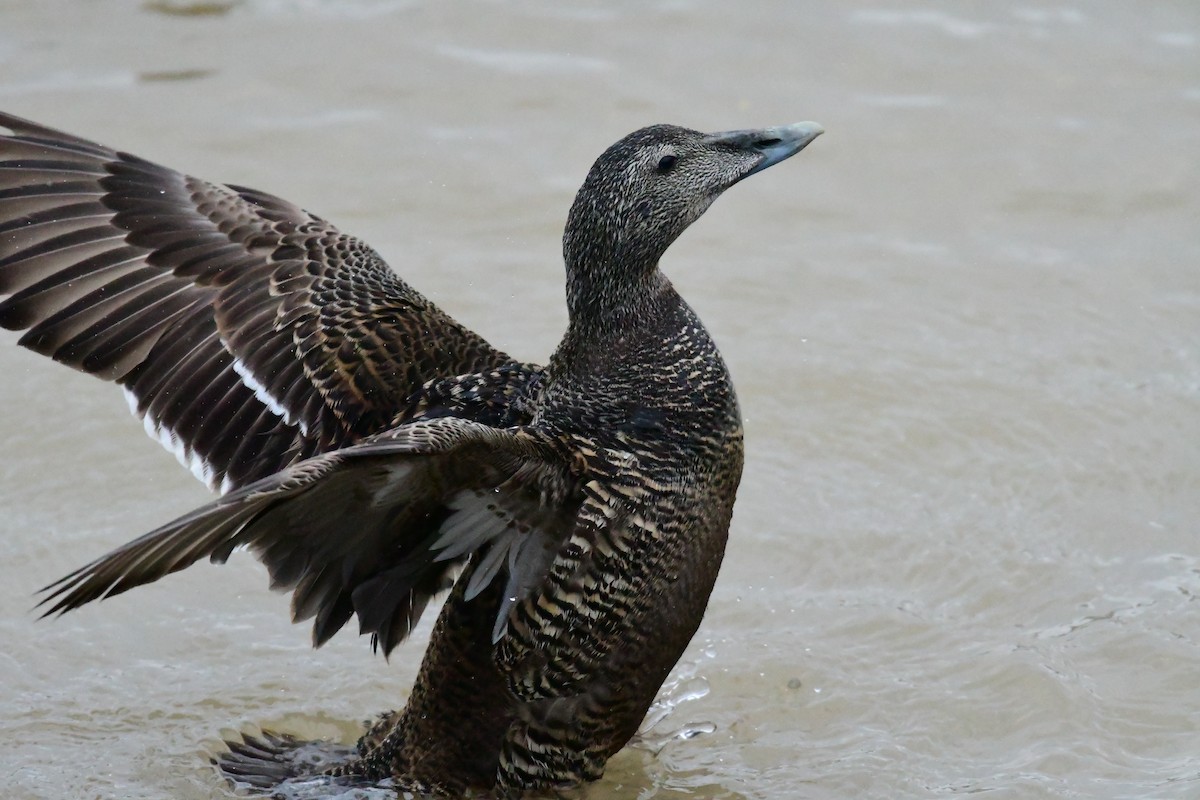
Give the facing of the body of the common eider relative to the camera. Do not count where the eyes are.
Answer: to the viewer's right
